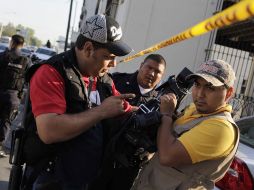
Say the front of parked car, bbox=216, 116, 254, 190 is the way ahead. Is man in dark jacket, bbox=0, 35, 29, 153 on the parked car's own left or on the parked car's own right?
on the parked car's own left

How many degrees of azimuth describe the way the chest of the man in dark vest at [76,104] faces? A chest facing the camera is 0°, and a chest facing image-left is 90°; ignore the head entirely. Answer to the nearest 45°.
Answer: approximately 315°

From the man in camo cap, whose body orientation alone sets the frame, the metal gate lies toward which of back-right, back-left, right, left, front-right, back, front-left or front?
back-right

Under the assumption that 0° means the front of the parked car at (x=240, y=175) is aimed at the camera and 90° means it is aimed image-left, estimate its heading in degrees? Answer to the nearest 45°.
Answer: approximately 225°

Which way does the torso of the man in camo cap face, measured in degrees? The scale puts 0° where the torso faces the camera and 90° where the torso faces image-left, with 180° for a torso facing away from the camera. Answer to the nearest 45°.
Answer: approximately 45°

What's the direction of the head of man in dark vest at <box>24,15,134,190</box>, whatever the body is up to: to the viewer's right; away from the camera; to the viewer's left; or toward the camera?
to the viewer's right

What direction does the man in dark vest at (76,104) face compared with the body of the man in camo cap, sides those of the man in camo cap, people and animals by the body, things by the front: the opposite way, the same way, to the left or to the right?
to the left

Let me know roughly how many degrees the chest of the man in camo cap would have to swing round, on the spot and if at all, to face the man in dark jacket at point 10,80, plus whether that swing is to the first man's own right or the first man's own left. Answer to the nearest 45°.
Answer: approximately 90° to the first man's own right

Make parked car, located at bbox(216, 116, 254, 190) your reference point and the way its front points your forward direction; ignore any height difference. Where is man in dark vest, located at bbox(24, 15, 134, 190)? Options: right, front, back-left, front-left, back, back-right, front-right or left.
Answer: back

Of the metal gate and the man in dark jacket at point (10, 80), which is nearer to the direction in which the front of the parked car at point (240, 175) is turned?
the metal gate
